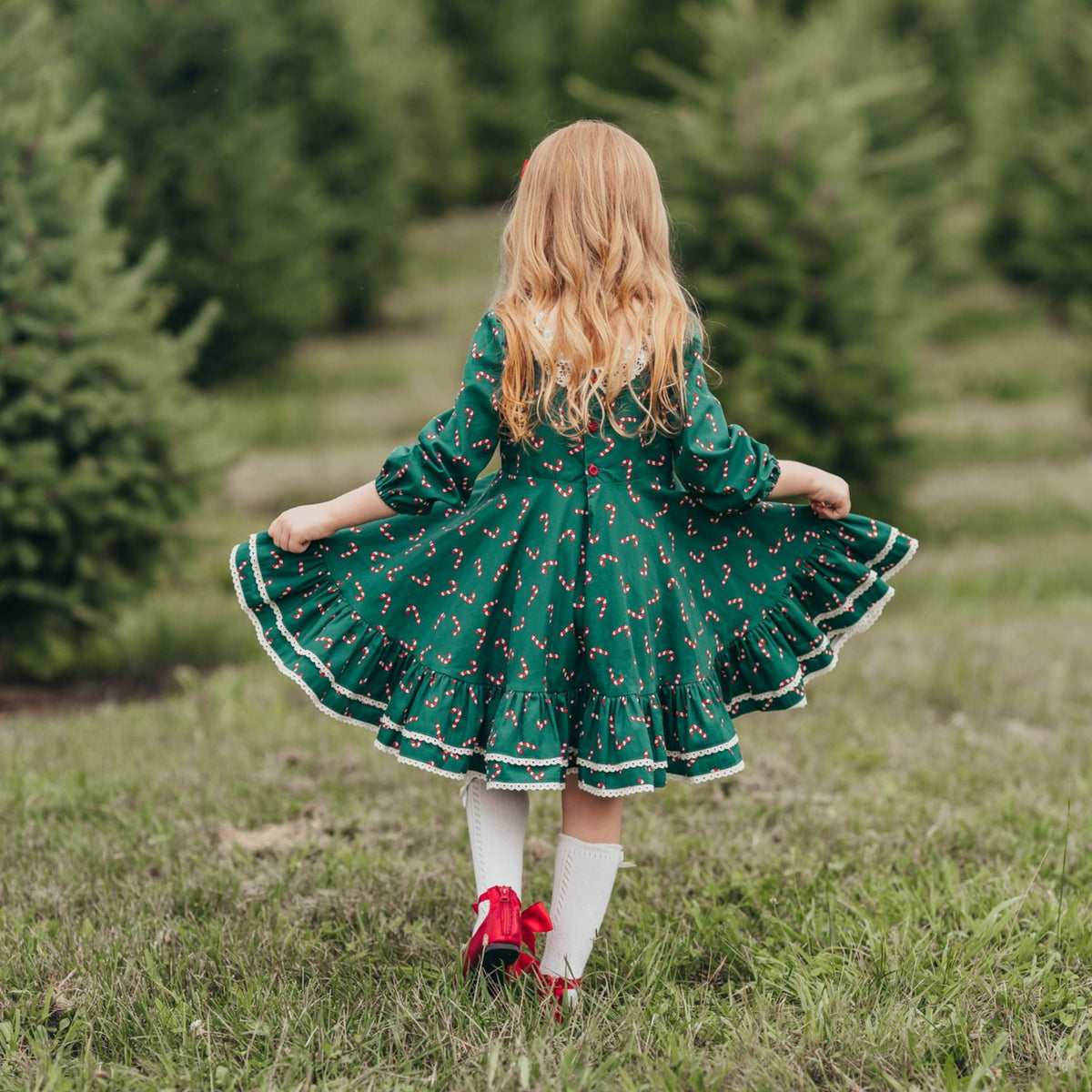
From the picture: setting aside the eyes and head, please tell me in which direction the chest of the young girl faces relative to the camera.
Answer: away from the camera

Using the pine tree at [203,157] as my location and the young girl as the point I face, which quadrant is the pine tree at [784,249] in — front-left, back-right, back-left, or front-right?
front-left

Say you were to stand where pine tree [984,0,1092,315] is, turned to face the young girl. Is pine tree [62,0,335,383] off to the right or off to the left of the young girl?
right

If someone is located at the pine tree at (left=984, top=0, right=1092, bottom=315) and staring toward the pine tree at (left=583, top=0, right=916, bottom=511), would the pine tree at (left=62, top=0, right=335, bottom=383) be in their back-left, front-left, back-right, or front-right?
front-right

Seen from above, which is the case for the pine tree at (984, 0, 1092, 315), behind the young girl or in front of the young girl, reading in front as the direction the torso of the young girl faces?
in front

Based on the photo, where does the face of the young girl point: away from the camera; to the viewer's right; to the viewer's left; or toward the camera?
away from the camera

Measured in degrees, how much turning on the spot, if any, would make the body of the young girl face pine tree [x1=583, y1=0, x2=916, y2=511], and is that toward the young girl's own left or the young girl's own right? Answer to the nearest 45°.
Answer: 0° — they already face it

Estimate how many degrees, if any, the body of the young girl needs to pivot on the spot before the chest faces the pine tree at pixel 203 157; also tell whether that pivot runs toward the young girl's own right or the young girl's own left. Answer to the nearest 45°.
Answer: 0° — they already face it
